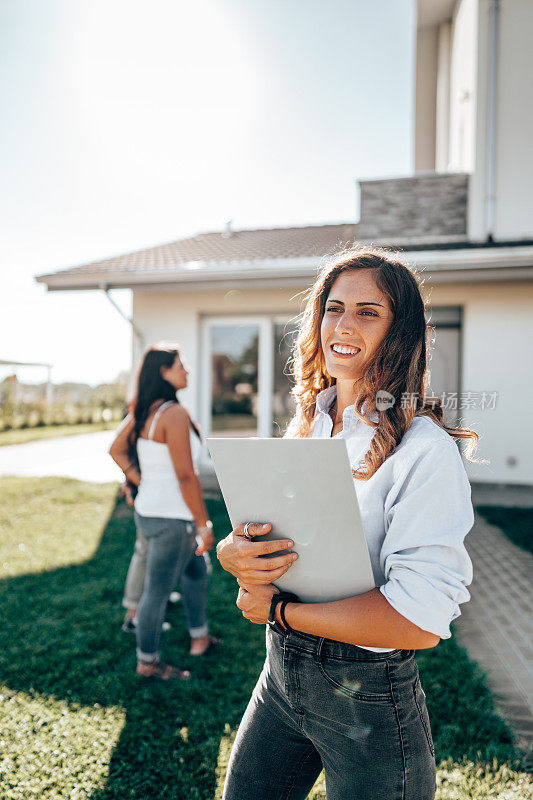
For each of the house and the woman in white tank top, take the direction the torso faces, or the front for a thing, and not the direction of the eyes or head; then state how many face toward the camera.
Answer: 1

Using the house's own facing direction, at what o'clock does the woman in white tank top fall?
The woman in white tank top is roughly at 1 o'clock from the house.

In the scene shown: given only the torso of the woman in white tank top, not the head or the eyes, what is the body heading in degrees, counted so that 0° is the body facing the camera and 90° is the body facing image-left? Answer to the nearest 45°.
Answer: approximately 225°

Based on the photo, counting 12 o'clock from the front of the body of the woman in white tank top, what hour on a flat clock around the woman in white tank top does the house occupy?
The house is roughly at 12 o'clock from the woman in white tank top.

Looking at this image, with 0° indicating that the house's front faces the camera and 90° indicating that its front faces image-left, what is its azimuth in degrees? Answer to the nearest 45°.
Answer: approximately 0°
